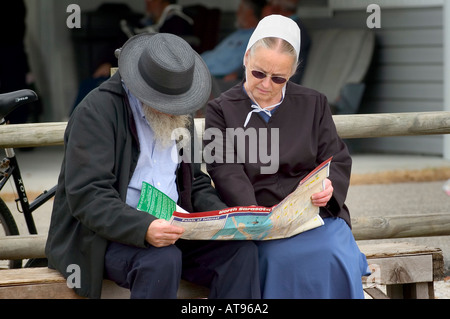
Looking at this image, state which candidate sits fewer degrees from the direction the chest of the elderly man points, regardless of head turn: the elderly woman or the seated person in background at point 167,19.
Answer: the elderly woman

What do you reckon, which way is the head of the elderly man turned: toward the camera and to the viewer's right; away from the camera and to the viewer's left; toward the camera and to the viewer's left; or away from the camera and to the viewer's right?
toward the camera and to the viewer's right

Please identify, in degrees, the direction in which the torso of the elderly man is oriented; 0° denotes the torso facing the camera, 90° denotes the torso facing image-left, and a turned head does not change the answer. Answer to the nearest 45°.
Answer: approximately 315°

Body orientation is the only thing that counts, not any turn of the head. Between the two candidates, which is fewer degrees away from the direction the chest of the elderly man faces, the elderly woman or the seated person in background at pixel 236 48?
the elderly woman

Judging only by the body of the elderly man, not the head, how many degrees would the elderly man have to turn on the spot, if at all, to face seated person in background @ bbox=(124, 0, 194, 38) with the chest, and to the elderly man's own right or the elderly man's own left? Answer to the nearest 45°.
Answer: approximately 135° to the elderly man's own left

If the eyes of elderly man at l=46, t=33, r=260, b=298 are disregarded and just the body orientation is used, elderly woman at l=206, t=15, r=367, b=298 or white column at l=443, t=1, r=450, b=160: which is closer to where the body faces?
the elderly woman

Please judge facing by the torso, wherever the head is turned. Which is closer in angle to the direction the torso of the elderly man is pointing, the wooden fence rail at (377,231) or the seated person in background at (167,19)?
the wooden fence rail

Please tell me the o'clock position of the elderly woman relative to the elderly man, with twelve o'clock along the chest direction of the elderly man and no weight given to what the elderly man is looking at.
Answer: The elderly woman is roughly at 10 o'clock from the elderly man.

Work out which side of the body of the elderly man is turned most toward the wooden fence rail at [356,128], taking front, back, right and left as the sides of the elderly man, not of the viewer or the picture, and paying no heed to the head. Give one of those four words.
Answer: left

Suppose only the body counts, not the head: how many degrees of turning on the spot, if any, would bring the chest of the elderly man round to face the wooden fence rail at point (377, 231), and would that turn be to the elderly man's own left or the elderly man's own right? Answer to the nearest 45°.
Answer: approximately 90° to the elderly man's own left

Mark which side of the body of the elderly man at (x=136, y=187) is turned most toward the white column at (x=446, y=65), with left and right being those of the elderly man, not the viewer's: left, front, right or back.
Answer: left
